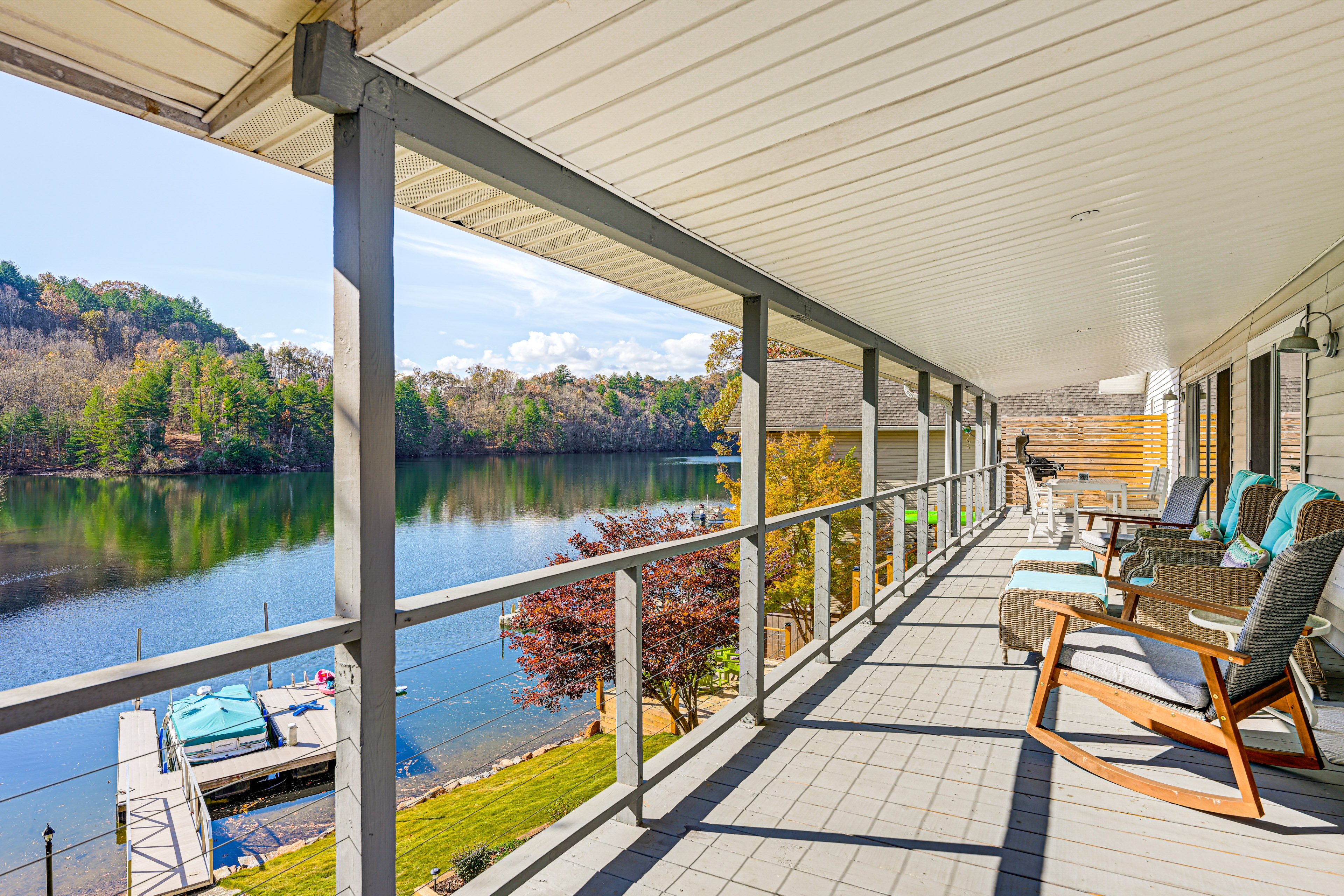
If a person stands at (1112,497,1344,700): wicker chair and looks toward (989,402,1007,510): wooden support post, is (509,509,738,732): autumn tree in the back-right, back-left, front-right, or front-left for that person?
front-left

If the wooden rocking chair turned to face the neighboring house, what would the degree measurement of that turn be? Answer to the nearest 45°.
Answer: approximately 90° to its right

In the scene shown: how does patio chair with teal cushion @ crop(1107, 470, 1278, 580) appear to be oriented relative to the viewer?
to the viewer's left

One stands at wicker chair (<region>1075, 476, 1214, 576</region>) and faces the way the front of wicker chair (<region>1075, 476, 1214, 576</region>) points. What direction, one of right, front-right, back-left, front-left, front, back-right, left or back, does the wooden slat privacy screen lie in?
back-right

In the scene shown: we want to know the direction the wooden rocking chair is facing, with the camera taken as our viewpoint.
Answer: facing away from the viewer and to the left of the viewer

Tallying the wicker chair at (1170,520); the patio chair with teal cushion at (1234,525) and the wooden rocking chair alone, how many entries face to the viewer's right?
0

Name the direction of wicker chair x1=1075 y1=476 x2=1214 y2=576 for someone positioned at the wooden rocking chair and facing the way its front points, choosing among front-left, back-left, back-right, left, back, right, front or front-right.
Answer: front-right

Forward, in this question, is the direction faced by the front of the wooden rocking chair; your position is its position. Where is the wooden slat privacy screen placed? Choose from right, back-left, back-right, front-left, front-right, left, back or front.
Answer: front-right

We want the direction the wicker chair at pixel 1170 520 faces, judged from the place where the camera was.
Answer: facing the viewer and to the left of the viewer

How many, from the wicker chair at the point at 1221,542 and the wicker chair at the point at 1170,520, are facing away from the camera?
0

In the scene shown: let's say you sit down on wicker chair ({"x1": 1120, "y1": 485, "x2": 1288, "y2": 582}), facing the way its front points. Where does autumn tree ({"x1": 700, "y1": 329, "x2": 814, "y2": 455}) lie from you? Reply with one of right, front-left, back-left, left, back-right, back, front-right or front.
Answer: front-right

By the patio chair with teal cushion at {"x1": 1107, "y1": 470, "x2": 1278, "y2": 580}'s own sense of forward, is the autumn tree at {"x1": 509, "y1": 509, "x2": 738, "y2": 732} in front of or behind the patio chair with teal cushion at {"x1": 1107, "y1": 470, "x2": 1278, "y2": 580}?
in front

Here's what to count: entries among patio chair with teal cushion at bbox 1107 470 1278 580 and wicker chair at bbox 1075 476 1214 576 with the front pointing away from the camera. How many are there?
0

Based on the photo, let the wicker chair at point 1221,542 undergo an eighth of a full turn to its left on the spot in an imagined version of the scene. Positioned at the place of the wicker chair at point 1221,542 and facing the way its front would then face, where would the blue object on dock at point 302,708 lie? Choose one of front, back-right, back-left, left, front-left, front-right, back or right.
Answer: front-right

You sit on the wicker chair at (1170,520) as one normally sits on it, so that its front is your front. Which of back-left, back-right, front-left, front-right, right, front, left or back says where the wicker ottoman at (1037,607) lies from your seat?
front-left

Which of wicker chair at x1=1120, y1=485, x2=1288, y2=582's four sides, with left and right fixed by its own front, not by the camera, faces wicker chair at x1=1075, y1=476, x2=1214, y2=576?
right
